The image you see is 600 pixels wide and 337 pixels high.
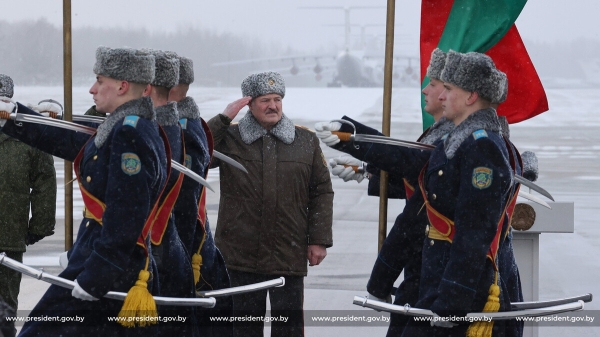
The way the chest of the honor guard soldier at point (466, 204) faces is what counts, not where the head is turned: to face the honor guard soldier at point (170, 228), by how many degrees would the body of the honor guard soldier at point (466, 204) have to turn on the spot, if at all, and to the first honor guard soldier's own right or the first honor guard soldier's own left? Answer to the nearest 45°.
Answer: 0° — they already face them

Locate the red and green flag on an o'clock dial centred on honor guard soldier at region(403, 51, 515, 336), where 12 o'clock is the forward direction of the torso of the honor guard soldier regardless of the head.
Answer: The red and green flag is roughly at 3 o'clock from the honor guard soldier.

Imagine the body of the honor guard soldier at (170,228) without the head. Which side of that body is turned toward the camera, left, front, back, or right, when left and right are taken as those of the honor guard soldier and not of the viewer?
left

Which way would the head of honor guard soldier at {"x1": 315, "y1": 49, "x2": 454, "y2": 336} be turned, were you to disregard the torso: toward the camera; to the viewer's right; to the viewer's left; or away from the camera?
to the viewer's left

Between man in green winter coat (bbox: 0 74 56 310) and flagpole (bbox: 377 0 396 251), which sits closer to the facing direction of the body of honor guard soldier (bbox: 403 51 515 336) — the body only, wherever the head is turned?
the man in green winter coat

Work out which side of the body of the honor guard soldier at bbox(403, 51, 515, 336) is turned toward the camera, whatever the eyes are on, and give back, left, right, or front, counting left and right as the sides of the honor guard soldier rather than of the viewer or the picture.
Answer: left

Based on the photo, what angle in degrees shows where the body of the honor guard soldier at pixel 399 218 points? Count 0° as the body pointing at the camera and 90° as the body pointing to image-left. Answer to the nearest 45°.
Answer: approximately 90°
